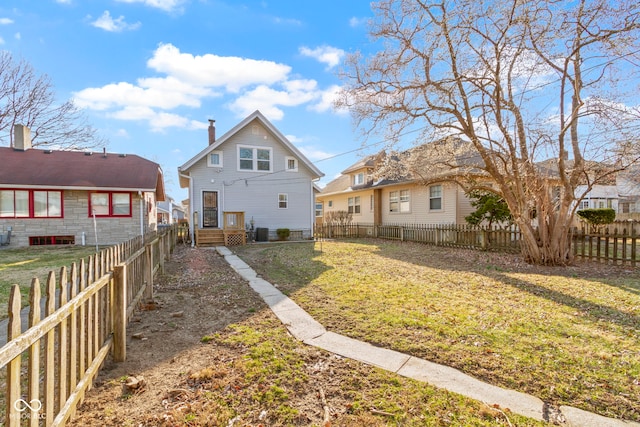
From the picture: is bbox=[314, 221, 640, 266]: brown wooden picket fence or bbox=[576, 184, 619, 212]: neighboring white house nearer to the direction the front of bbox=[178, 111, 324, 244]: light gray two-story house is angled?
the neighboring white house

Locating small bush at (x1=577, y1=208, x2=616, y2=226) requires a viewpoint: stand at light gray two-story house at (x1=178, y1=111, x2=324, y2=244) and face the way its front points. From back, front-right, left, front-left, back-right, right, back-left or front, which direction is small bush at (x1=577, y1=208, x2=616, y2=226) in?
right

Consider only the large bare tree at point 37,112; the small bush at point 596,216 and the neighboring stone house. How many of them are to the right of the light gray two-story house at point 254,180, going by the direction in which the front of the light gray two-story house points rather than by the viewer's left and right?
1

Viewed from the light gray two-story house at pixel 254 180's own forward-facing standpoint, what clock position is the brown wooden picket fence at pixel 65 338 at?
The brown wooden picket fence is roughly at 12 o'clock from the light gray two-story house.

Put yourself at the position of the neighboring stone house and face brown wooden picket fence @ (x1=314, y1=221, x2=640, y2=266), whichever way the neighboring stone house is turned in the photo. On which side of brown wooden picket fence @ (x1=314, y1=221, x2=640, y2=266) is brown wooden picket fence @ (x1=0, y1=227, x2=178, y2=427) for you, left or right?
right

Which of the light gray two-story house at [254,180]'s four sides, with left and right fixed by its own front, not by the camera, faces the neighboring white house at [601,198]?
right

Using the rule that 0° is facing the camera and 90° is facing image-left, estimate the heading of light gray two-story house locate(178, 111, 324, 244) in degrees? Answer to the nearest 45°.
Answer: approximately 180°

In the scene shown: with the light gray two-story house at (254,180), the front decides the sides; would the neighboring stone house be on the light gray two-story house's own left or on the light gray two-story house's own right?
on the light gray two-story house's own left
